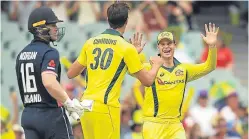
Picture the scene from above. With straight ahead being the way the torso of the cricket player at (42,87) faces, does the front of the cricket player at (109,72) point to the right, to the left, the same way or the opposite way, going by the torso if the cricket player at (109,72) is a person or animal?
the same way

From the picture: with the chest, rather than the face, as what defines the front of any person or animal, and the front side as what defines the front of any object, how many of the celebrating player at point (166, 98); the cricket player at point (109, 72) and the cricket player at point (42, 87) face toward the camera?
1

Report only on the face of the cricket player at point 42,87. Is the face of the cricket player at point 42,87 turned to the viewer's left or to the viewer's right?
to the viewer's right

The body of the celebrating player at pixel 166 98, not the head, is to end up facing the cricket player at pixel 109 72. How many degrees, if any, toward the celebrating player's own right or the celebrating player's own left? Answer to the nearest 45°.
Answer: approximately 45° to the celebrating player's own right

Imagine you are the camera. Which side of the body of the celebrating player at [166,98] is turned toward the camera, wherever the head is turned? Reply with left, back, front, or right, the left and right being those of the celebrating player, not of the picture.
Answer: front

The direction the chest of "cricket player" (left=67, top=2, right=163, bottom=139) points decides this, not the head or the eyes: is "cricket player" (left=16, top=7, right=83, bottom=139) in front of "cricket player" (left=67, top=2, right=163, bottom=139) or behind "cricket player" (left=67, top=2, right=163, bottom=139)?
behind

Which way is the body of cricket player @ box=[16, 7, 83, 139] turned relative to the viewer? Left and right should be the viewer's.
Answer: facing away from the viewer and to the right of the viewer

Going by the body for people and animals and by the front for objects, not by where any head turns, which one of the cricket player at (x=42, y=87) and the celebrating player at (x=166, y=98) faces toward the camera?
the celebrating player

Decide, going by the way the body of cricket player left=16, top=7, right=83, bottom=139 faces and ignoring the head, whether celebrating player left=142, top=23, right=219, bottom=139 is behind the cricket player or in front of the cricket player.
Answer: in front

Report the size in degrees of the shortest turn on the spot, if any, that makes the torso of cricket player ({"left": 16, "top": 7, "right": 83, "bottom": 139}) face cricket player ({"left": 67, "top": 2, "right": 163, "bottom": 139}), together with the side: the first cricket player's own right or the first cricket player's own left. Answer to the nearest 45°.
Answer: approximately 45° to the first cricket player's own right

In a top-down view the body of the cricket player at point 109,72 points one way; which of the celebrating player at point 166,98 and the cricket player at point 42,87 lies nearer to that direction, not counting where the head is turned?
the celebrating player

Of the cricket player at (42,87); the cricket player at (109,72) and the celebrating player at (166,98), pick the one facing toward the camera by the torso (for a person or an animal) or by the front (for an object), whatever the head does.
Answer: the celebrating player

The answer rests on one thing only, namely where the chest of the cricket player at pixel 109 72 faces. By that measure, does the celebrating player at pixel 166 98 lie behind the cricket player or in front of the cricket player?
in front

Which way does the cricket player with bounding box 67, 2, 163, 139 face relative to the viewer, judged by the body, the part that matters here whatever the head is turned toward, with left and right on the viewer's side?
facing away from the viewer and to the right of the viewer

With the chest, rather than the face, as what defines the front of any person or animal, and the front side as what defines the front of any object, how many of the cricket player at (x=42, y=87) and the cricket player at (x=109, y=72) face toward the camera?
0
